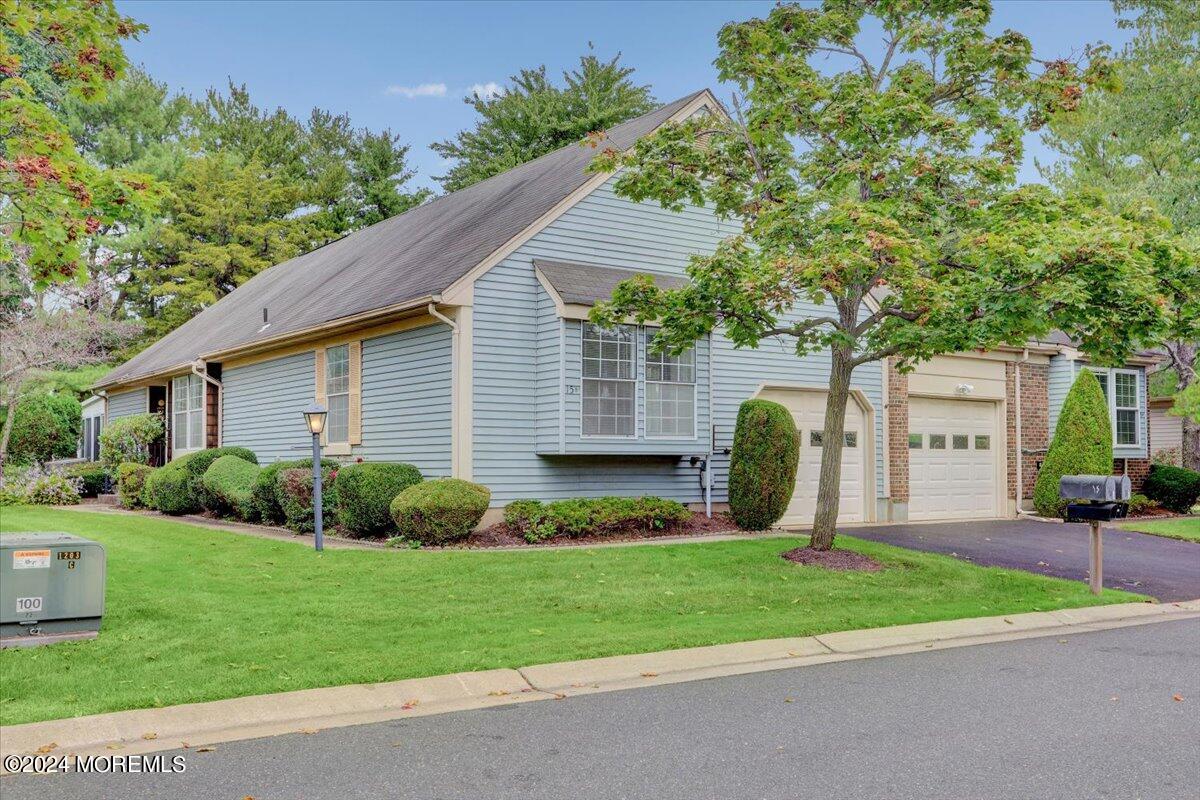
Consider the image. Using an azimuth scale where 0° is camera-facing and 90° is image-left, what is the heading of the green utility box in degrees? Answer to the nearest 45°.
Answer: approximately 0°

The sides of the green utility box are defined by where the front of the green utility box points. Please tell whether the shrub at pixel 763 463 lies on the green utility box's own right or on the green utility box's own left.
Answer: on the green utility box's own left

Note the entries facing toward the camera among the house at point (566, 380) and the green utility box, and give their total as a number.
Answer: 2

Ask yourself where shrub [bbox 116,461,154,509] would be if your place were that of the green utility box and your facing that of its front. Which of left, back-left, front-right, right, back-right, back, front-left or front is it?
back

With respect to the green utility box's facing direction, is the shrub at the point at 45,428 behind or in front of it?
behind

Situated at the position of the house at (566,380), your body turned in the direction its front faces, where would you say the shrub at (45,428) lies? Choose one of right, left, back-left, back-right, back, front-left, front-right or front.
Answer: back-right

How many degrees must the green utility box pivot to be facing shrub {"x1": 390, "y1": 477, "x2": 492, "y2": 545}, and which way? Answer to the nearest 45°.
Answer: approximately 135° to its left

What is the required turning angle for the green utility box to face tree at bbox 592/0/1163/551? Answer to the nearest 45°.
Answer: approximately 90° to its left

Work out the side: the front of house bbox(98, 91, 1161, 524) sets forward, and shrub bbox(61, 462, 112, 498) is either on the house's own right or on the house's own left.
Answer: on the house's own right

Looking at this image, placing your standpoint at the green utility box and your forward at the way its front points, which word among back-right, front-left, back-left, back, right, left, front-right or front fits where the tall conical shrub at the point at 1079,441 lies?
left

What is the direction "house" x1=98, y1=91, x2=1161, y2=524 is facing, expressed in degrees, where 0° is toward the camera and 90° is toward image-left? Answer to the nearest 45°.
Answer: approximately 0°

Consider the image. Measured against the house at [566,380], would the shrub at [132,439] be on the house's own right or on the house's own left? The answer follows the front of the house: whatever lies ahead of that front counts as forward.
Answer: on the house's own right

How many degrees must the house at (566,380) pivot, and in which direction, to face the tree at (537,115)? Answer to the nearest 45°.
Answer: approximately 180°

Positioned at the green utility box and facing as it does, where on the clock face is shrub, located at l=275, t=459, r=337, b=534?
The shrub is roughly at 7 o'clock from the green utility box.
